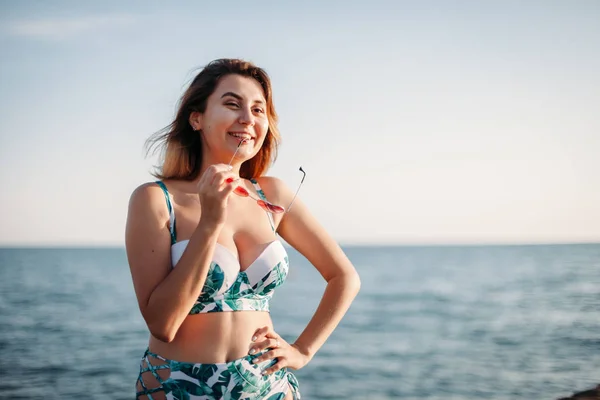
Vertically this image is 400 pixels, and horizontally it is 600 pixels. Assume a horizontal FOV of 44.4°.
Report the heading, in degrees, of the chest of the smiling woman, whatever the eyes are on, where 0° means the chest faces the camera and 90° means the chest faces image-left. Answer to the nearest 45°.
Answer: approximately 315°
